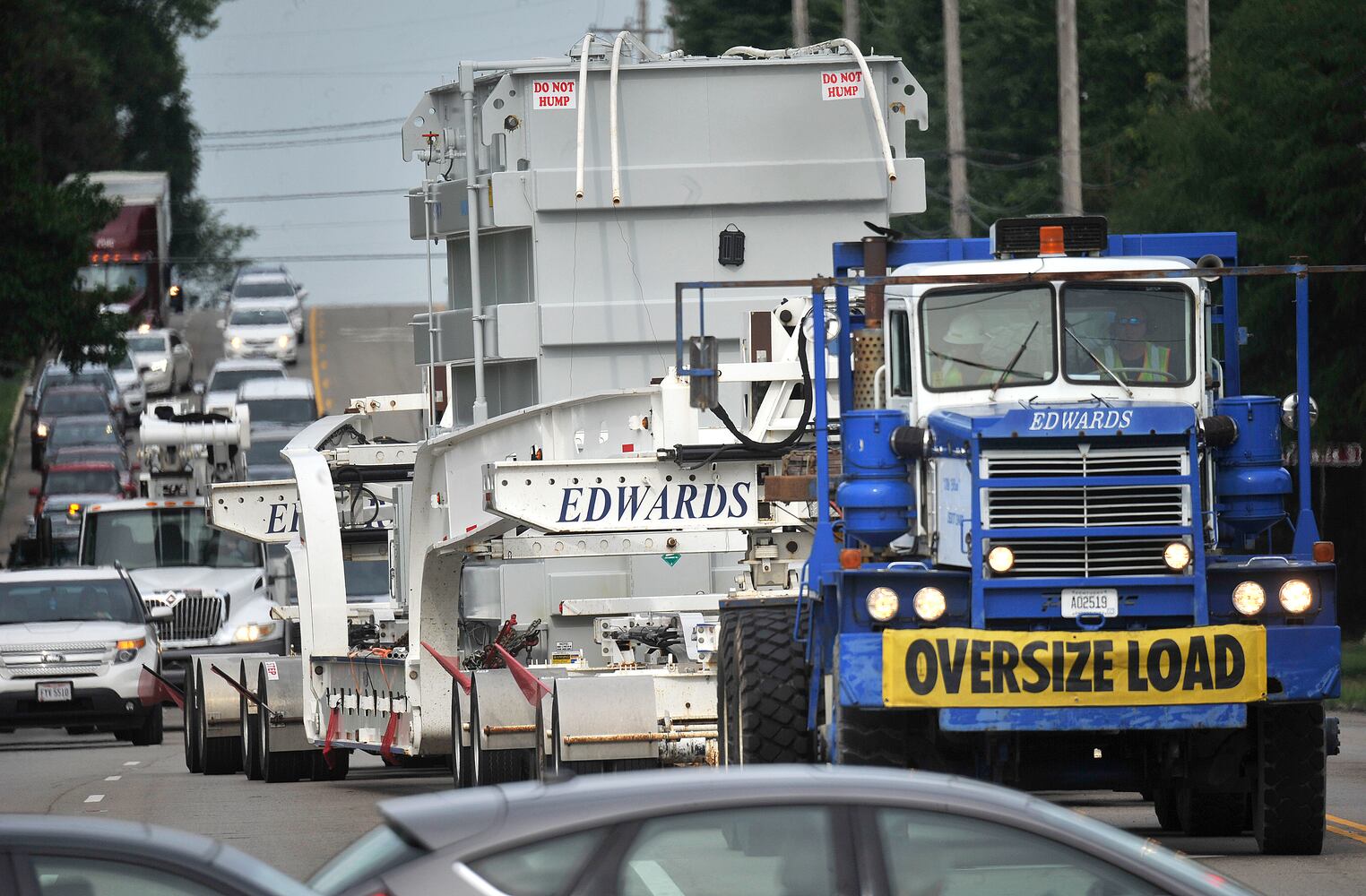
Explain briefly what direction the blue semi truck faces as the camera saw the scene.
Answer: facing the viewer

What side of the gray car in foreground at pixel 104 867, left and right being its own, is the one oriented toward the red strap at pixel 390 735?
left

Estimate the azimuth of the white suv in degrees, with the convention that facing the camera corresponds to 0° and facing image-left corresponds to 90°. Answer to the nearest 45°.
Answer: approximately 0°

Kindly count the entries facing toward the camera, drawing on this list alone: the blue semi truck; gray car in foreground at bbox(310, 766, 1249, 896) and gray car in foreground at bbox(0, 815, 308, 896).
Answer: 1

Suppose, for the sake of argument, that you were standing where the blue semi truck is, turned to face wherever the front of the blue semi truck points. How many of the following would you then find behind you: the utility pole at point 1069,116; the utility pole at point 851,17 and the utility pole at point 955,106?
3

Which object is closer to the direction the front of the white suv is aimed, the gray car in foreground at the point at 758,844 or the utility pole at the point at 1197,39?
the gray car in foreground

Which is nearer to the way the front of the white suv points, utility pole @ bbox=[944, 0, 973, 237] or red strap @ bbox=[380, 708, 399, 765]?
the red strap

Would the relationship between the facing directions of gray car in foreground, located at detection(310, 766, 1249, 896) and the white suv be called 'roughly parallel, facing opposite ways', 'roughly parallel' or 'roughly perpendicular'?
roughly perpendicular

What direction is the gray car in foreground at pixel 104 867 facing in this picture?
to the viewer's right

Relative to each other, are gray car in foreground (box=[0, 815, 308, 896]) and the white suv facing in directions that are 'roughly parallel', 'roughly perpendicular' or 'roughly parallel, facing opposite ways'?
roughly perpendicular

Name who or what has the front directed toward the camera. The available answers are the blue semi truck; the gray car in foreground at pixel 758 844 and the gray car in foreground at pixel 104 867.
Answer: the blue semi truck

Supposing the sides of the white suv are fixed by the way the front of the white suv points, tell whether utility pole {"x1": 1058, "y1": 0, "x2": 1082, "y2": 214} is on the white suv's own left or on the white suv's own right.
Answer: on the white suv's own left

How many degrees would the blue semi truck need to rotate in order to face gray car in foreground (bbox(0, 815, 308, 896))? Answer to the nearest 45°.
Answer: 0° — it already faces it

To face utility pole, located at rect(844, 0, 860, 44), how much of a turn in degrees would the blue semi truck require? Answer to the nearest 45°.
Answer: approximately 180°

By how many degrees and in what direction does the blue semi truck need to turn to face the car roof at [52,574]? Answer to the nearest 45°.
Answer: approximately 135° to its right

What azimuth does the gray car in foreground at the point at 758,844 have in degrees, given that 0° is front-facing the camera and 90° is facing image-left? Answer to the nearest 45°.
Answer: approximately 270°
